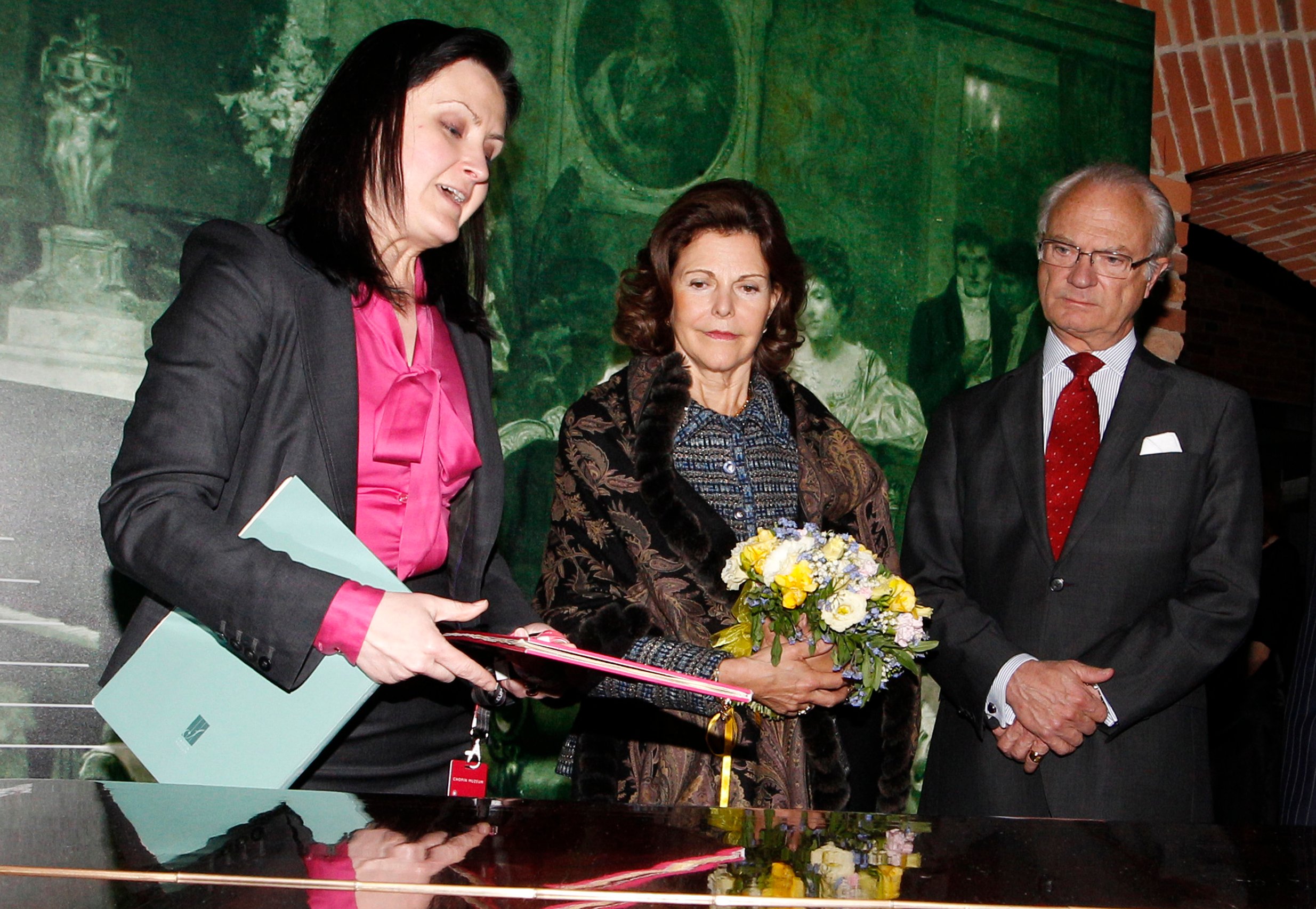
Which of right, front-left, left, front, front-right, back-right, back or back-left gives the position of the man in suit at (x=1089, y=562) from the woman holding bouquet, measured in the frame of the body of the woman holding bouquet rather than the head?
left

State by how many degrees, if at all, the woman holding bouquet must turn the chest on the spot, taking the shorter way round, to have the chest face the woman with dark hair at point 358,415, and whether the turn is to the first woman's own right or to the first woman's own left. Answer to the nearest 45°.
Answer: approximately 45° to the first woman's own right

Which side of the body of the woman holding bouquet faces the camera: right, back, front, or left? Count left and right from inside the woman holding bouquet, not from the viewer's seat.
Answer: front

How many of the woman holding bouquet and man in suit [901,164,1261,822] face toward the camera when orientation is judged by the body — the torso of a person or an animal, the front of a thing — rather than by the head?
2

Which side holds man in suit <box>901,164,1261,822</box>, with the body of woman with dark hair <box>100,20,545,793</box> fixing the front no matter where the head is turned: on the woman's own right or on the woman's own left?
on the woman's own left

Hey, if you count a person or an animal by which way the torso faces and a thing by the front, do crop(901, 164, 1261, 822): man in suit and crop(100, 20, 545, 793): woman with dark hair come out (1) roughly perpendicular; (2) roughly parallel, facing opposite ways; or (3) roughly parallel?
roughly perpendicular

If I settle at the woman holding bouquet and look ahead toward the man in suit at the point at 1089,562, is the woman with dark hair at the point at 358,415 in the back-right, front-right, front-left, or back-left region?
back-right

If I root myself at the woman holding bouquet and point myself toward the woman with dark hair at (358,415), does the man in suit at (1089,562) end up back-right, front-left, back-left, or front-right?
back-left

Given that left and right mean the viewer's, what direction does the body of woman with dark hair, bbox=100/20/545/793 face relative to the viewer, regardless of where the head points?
facing the viewer and to the right of the viewer

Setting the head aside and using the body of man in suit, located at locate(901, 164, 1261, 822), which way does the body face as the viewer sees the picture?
toward the camera

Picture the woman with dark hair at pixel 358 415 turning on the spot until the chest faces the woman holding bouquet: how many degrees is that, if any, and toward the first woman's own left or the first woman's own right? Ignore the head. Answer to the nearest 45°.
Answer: approximately 90° to the first woman's own left

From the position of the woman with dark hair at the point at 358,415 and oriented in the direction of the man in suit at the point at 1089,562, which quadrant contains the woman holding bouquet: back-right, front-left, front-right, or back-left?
front-left

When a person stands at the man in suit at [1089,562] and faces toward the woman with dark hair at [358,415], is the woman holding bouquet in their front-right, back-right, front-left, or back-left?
front-right
